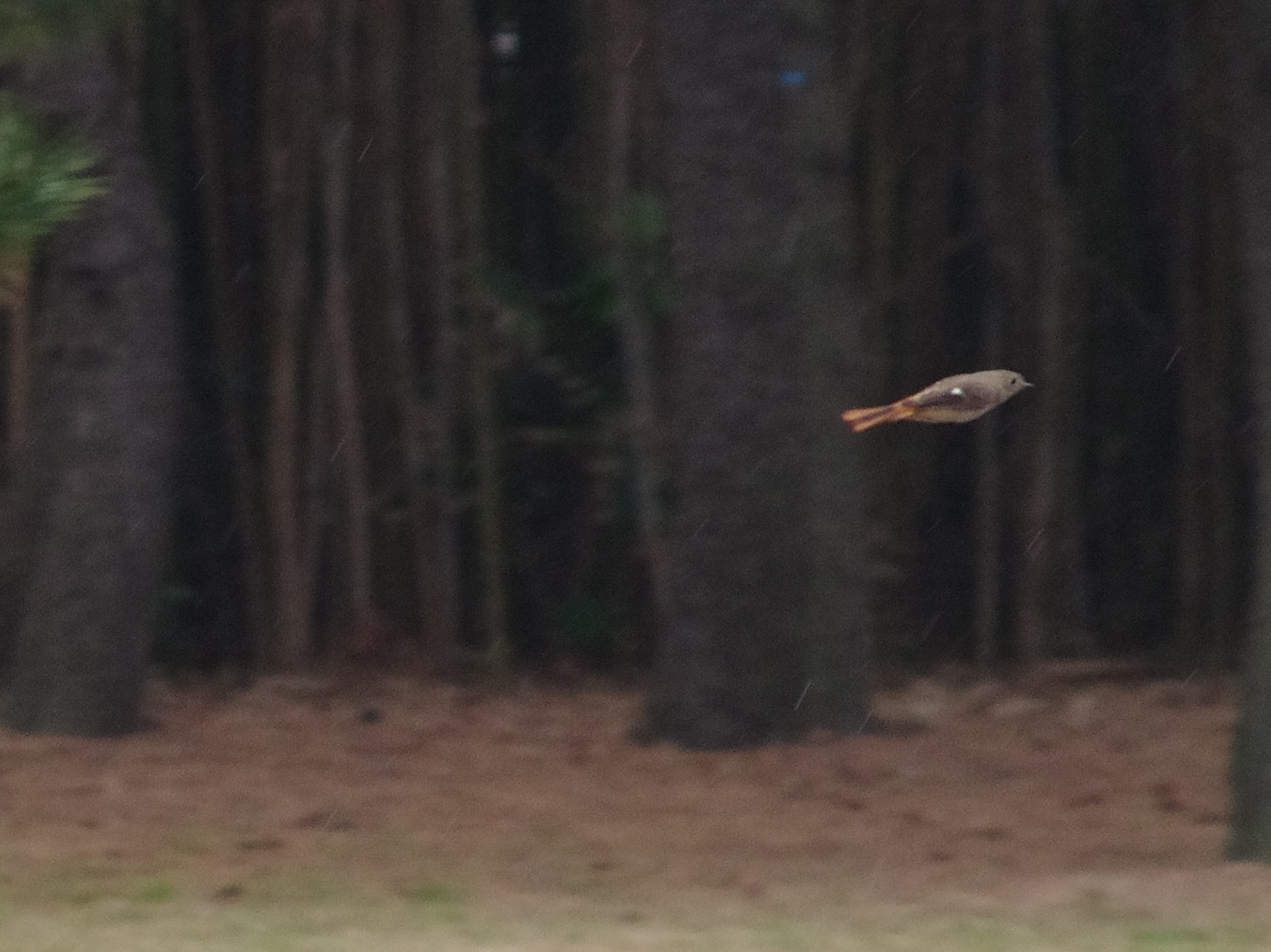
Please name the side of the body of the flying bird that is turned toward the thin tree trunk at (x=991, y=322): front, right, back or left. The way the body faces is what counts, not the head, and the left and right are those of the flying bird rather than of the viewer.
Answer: left

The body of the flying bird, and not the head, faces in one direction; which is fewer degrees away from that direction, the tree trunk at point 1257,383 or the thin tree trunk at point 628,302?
the tree trunk

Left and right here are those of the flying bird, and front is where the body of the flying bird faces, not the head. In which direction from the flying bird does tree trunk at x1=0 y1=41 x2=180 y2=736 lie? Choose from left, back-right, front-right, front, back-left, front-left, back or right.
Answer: back-left

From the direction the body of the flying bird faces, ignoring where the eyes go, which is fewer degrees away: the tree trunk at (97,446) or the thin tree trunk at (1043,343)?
the thin tree trunk

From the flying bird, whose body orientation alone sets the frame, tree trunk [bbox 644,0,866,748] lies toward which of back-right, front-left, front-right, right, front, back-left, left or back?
left

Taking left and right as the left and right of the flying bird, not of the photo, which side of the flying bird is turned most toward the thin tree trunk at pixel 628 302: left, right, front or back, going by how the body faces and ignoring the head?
left

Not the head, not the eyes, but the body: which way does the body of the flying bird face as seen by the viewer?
to the viewer's right

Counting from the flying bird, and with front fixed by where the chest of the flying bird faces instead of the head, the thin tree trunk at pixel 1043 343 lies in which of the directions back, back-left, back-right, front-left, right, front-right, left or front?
left

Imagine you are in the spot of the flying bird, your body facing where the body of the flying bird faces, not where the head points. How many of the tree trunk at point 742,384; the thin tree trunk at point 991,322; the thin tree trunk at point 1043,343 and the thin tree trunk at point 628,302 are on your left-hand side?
4

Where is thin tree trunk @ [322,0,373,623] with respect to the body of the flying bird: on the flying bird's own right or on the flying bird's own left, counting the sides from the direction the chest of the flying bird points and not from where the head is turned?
on the flying bird's own left

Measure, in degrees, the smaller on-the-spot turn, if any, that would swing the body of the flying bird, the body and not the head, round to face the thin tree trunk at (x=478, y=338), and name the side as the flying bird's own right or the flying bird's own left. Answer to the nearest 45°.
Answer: approximately 90° to the flying bird's own left
